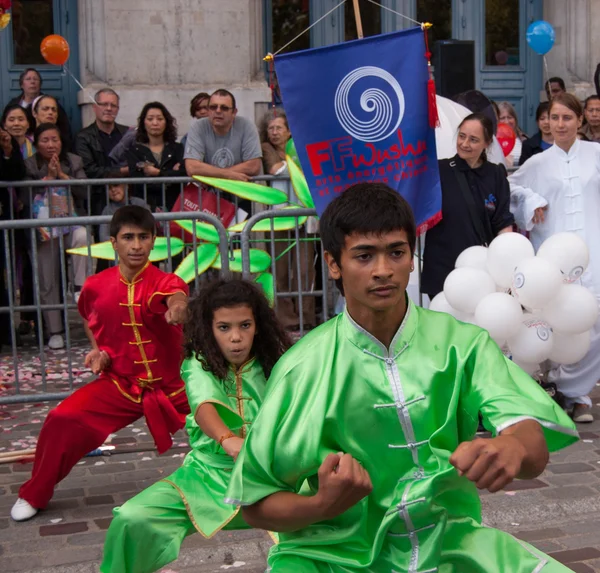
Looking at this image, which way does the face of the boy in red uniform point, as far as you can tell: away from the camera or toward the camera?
toward the camera

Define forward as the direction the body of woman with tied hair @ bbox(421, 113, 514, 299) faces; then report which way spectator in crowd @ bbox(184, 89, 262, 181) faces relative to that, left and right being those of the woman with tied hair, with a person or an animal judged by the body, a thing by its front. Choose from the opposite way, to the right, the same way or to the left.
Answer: the same way

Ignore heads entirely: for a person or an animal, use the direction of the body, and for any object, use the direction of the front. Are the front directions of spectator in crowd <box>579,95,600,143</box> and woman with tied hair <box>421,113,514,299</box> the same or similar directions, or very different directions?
same or similar directions

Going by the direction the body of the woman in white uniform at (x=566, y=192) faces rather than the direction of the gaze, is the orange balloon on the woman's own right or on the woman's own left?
on the woman's own right

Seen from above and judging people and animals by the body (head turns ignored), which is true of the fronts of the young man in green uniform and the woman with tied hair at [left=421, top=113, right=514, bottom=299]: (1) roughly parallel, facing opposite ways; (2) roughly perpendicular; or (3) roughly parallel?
roughly parallel

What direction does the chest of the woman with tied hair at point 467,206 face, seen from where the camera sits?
toward the camera

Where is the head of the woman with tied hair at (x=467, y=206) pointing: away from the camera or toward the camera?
toward the camera

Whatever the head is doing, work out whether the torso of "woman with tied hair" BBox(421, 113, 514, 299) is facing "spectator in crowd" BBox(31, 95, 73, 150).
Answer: no

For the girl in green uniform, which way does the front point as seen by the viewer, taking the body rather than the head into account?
toward the camera

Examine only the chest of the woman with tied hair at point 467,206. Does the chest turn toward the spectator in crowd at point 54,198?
no

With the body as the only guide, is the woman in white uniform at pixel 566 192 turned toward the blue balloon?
no

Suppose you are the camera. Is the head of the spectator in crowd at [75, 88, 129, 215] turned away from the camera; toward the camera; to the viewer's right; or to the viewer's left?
toward the camera

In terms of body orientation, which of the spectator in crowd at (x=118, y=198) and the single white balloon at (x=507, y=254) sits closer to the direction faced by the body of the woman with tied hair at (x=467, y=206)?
the single white balloon

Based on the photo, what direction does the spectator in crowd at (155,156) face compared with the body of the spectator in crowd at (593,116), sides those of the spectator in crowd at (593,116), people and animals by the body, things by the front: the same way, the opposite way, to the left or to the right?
the same way

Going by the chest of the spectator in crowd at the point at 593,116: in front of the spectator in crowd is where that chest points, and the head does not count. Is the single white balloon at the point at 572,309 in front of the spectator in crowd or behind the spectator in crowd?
in front

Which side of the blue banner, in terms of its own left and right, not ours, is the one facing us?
front

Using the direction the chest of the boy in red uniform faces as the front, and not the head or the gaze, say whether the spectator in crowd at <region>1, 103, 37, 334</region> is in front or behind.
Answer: behind

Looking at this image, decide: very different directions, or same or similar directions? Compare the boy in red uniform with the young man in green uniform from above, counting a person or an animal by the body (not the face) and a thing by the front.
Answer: same or similar directions

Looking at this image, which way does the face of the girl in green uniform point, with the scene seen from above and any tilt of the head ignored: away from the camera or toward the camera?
toward the camera
